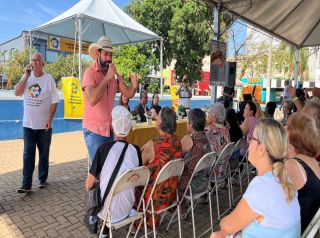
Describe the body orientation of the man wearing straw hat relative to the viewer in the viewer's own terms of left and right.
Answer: facing the viewer and to the right of the viewer

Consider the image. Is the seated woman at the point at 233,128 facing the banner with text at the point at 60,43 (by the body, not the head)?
yes

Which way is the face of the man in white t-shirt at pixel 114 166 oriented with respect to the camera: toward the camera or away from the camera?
away from the camera

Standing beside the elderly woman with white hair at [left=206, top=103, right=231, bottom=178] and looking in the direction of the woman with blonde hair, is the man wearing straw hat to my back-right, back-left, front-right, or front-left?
front-right

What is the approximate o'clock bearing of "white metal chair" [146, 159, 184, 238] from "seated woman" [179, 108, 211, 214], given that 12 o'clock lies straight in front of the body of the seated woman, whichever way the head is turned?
The white metal chair is roughly at 8 o'clock from the seated woman.

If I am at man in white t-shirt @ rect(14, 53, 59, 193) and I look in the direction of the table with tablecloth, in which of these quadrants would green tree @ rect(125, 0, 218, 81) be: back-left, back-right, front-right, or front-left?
front-left

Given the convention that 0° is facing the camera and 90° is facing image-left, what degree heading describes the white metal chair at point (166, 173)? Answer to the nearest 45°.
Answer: approximately 135°

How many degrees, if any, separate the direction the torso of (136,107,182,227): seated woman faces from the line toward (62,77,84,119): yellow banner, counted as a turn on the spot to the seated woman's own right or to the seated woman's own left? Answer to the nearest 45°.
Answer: approximately 45° to the seated woman's own right

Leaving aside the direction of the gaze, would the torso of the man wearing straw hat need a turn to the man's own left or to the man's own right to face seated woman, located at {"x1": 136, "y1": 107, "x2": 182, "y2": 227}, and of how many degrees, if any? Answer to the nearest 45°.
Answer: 0° — they already face them

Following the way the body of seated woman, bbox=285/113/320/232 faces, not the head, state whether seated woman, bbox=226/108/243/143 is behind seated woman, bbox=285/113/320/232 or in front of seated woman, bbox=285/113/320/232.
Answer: in front

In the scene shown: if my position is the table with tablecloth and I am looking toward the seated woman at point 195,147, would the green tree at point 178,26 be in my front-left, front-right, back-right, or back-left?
back-left

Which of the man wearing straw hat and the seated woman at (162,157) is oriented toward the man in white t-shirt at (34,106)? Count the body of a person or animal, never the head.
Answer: the seated woman

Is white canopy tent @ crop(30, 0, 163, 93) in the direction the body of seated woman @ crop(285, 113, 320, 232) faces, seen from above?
yes

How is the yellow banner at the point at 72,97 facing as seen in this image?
toward the camera

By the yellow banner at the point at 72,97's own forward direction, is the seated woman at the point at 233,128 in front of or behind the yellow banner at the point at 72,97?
in front

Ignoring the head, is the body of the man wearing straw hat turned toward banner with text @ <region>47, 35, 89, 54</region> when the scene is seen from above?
no

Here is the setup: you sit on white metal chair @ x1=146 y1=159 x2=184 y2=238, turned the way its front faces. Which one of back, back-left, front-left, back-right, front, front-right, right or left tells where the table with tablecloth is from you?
front-right

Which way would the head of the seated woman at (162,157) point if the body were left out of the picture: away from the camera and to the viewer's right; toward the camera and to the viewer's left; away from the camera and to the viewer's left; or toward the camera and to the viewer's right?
away from the camera and to the viewer's left

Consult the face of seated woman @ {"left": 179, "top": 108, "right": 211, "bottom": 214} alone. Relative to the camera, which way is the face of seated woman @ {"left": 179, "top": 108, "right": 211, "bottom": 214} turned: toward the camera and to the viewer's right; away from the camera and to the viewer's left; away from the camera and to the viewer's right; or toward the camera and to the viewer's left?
away from the camera and to the viewer's left
